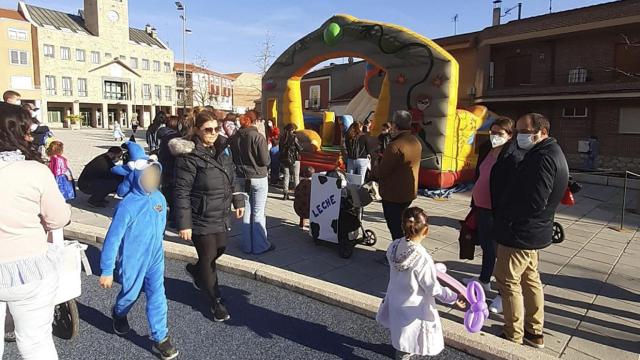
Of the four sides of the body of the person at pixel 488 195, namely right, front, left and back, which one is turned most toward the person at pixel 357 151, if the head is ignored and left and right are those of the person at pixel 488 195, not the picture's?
right

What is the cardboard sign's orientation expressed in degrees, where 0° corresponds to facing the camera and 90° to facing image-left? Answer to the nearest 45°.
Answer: approximately 0°

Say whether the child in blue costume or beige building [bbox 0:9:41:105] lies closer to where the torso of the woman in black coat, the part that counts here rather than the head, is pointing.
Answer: the child in blue costume

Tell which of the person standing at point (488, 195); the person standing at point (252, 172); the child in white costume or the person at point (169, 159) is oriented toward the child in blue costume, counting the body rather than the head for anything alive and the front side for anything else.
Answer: the person standing at point (488, 195)

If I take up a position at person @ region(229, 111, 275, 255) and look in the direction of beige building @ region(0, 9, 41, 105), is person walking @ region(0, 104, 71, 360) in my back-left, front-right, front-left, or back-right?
back-left

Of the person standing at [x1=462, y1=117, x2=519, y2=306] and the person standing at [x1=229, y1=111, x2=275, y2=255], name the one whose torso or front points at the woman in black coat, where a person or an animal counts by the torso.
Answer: the person standing at [x1=462, y1=117, x2=519, y2=306]

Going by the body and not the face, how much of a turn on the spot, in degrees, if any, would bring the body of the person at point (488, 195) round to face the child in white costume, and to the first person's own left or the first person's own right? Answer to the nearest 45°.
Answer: approximately 45° to the first person's own left

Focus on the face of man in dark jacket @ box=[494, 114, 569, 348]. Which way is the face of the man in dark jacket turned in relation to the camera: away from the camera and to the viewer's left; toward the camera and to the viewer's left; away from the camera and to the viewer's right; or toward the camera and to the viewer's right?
toward the camera and to the viewer's left

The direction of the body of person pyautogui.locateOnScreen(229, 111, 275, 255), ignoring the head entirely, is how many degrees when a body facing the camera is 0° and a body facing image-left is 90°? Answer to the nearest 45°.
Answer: approximately 225°

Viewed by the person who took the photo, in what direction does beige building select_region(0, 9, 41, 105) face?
facing the viewer and to the right of the viewer

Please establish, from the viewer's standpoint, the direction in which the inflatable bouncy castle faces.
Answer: facing the viewer and to the left of the viewer
